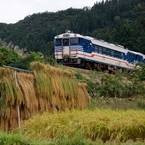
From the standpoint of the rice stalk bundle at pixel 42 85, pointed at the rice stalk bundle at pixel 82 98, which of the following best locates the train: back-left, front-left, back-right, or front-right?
front-left

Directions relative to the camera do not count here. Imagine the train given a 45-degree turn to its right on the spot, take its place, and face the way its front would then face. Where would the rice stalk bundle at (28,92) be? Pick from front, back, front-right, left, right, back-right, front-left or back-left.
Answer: left

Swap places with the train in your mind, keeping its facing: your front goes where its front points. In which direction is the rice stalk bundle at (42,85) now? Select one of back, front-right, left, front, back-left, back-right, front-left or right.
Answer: front-left

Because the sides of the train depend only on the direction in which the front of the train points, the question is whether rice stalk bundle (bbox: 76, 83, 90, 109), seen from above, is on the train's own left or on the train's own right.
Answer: on the train's own left

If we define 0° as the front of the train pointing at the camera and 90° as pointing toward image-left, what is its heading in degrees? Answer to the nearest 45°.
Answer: approximately 45°

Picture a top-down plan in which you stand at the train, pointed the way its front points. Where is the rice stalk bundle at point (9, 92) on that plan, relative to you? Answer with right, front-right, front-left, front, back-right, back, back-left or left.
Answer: front-left
